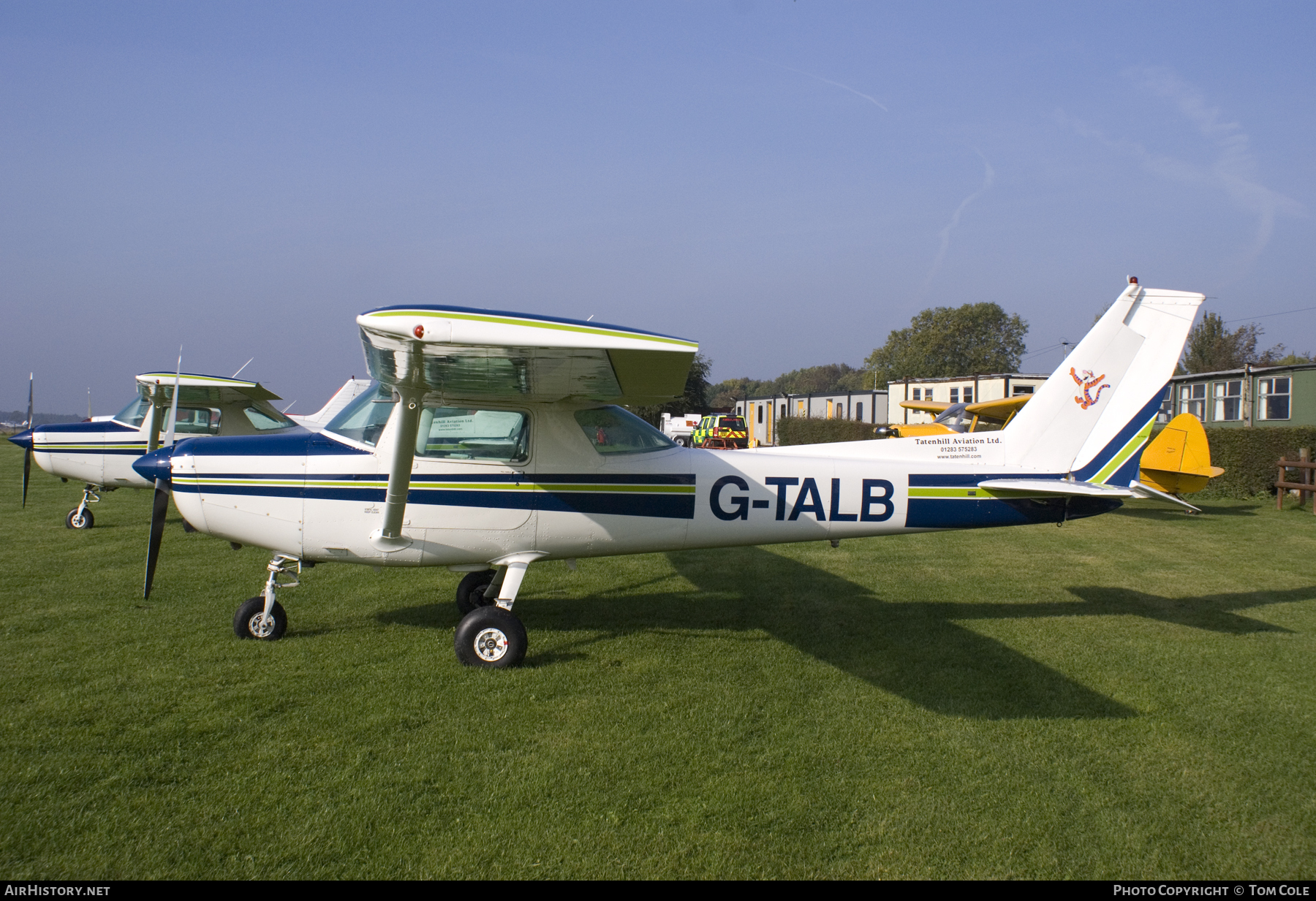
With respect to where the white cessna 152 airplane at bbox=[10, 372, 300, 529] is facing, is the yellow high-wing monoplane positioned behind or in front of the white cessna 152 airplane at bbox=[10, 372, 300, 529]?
behind

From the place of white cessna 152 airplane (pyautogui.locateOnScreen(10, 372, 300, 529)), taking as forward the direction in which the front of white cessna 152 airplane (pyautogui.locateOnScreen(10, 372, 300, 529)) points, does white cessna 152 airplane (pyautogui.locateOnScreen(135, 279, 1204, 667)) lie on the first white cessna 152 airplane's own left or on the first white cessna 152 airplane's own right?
on the first white cessna 152 airplane's own left

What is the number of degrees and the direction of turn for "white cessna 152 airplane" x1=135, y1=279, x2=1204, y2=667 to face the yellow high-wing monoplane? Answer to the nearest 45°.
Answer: approximately 135° to its right

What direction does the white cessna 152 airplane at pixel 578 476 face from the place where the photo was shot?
facing to the left of the viewer

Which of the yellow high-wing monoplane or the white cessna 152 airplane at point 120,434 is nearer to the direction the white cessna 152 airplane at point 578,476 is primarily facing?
the white cessna 152 airplane

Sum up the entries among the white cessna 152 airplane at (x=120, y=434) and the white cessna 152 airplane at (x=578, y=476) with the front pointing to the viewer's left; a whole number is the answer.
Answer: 2

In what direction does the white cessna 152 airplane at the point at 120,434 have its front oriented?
to the viewer's left
